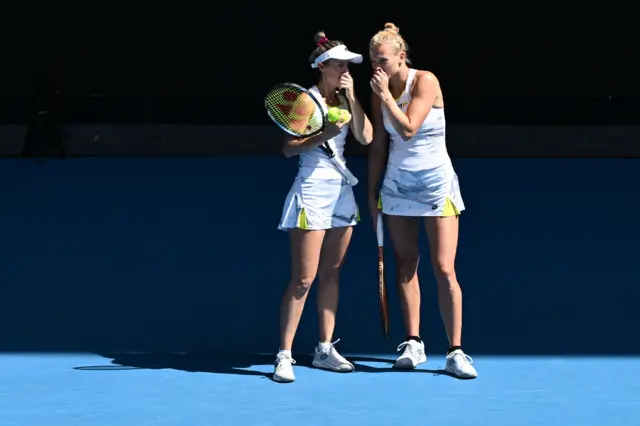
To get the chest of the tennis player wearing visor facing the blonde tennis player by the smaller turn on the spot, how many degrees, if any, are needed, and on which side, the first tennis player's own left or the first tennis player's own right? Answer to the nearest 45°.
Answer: approximately 45° to the first tennis player's own left

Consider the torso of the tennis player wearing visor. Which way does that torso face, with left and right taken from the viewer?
facing the viewer and to the right of the viewer

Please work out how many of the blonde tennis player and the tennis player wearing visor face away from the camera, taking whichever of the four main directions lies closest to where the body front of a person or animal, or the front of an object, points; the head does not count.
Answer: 0

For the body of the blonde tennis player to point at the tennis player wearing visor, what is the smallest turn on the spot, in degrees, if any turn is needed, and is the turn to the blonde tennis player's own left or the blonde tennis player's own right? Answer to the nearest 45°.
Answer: approximately 45° to the blonde tennis player's own right

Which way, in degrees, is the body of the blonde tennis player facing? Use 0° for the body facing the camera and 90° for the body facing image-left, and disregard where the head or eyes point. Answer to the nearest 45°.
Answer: approximately 45°
